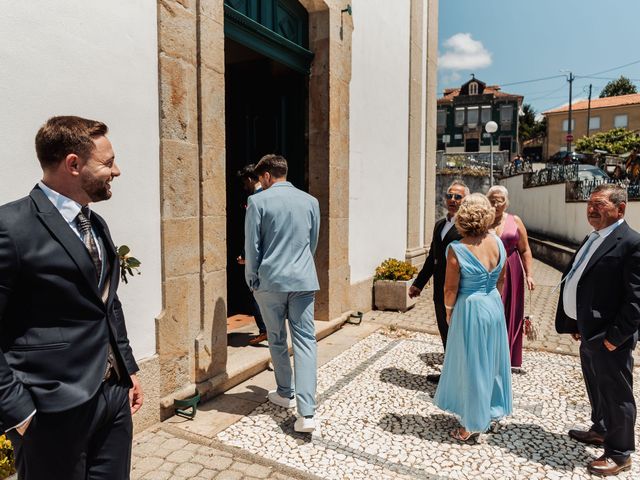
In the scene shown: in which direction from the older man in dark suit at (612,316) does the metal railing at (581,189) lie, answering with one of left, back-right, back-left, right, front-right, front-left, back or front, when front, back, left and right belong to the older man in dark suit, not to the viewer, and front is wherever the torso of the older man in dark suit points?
back-right

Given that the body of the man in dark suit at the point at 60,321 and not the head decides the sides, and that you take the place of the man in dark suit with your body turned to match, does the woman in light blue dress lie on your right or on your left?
on your left

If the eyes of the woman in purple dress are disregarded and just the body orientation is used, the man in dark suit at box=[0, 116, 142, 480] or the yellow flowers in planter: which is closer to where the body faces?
the man in dark suit

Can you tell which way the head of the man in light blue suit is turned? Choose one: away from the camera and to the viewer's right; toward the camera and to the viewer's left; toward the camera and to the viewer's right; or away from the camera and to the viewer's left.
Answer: away from the camera and to the viewer's left

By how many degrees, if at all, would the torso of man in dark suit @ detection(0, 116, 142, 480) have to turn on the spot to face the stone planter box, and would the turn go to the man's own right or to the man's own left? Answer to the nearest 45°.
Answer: approximately 90° to the man's own left

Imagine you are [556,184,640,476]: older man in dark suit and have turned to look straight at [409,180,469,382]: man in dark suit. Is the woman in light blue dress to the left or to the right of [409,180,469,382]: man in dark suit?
left

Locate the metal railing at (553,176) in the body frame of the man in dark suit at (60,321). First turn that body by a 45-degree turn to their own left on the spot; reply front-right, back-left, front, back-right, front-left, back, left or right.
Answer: front-left

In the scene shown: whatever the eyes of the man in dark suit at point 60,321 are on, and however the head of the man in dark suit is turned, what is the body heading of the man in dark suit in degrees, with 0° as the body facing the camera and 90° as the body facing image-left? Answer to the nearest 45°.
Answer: approximately 315°

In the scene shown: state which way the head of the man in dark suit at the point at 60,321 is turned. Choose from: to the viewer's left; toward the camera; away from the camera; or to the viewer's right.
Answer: to the viewer's right

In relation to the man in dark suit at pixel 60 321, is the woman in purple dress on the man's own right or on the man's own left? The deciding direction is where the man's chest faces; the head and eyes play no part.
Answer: on the man's own left

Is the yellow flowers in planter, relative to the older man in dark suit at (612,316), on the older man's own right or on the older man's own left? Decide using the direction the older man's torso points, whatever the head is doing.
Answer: on the older man's own right
